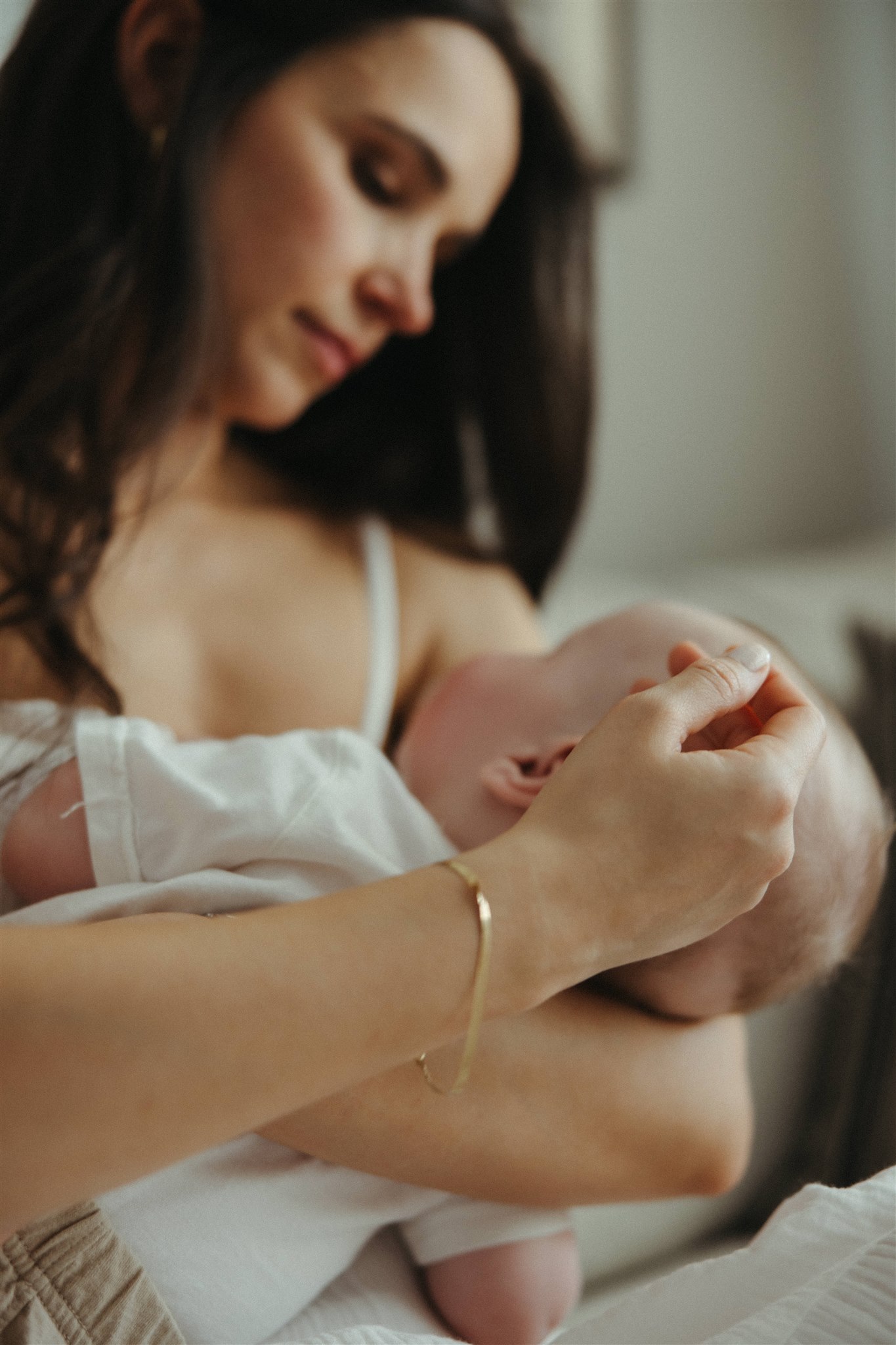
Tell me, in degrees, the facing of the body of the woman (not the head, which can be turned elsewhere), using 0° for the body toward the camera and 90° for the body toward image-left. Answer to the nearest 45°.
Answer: approximately 315°

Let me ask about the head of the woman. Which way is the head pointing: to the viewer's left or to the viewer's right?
to the viewer's right
